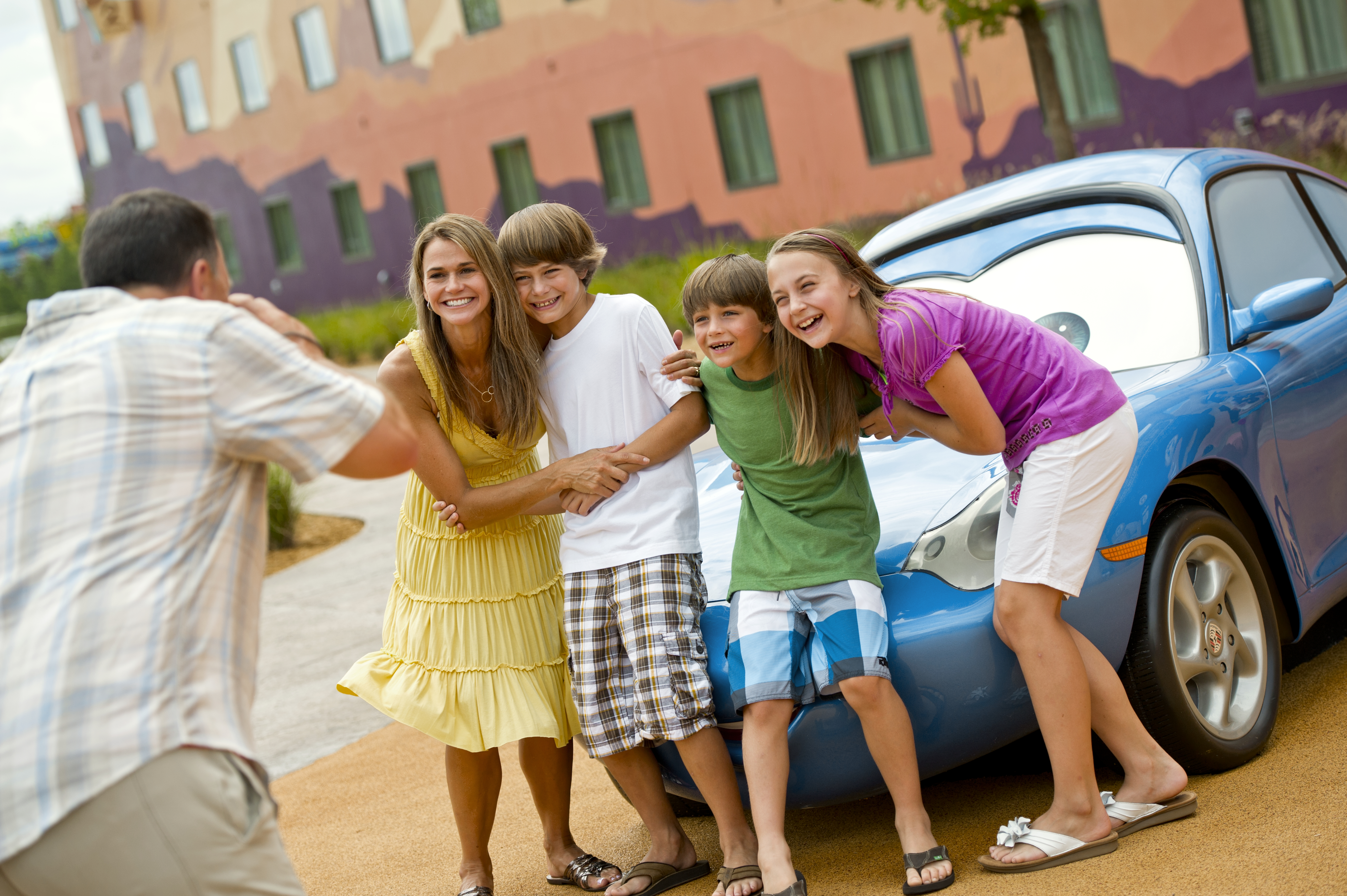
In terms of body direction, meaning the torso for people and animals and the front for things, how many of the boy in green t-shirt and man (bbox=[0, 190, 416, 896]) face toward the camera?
1

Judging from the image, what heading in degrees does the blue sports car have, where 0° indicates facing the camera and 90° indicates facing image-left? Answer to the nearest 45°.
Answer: approximately 45°

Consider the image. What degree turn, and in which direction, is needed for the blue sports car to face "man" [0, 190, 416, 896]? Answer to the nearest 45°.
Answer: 0° — it already faces them

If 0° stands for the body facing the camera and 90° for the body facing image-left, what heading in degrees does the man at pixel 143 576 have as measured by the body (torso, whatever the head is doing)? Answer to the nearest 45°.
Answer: approximately 225°

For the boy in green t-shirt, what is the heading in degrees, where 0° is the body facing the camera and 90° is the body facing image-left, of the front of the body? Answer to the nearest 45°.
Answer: approximately 0°

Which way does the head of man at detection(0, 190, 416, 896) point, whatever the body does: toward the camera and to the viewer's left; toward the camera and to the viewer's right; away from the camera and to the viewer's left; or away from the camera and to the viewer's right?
away from the camera and to the viewer's right

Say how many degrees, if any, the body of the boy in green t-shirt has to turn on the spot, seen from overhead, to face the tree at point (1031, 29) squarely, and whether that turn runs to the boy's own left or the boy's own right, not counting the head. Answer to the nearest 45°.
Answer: approximately 180°

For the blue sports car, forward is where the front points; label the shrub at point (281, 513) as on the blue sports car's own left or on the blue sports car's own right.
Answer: on the blue sports car's own right
